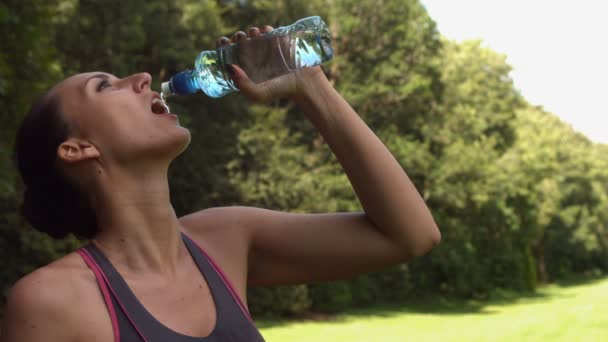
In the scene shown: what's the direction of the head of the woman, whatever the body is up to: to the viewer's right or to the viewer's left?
to the viewer's right

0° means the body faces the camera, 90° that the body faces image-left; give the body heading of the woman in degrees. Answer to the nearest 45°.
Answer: approximately 315°
